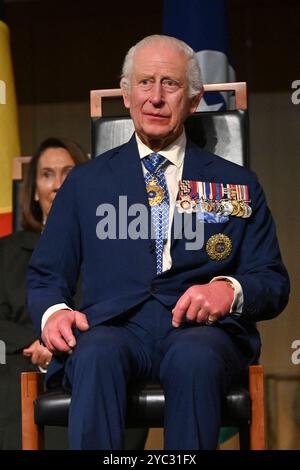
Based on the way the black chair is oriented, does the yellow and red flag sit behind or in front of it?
behind

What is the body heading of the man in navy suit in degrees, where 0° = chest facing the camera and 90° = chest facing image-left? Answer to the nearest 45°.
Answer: approximately 0°

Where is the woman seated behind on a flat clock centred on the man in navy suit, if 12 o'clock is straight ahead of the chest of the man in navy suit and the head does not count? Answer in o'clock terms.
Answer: The woman seated behind is roughly at 5 o'clock from the man in navy suit.

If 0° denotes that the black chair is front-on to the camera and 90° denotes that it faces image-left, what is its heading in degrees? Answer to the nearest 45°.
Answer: approximately 0°
